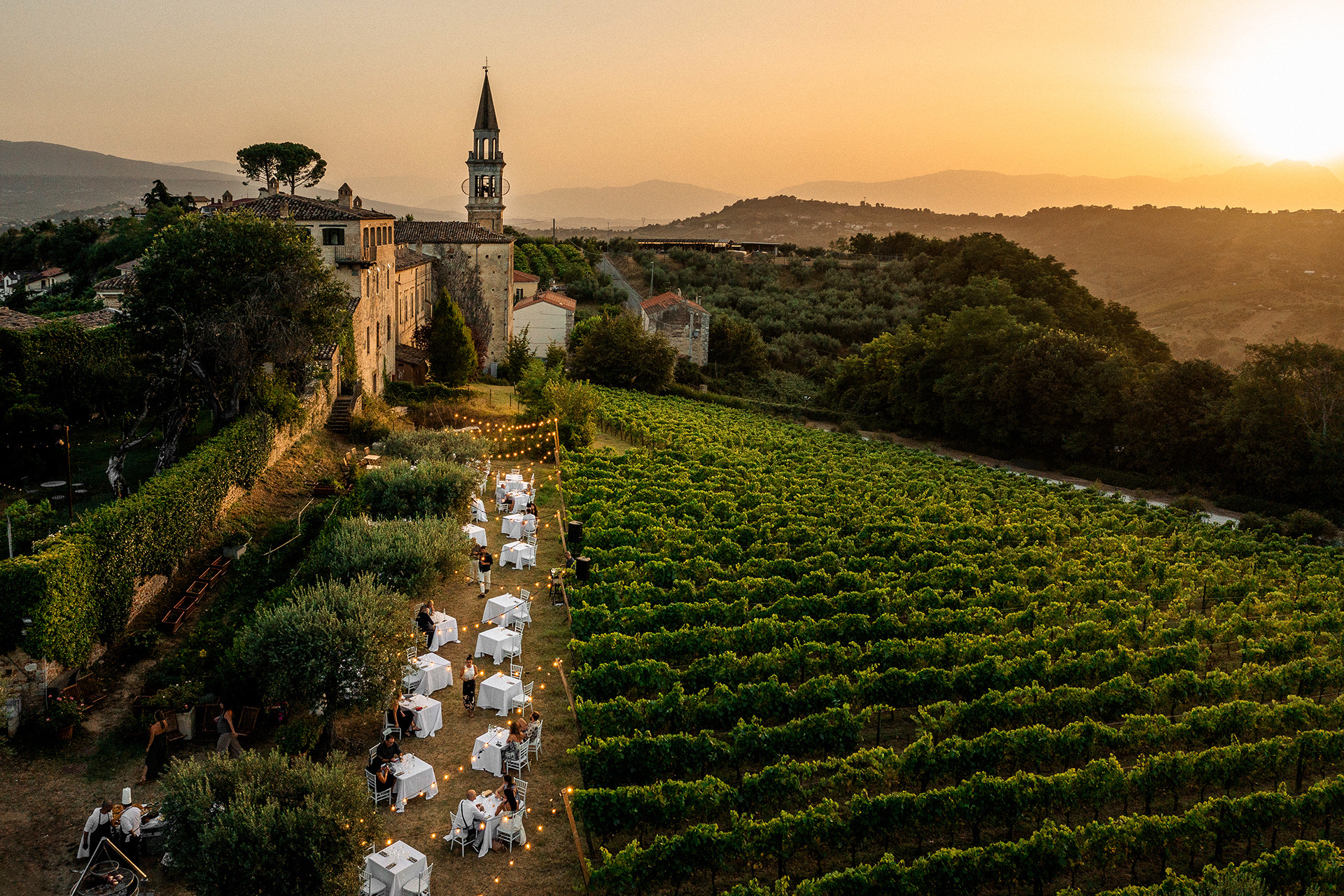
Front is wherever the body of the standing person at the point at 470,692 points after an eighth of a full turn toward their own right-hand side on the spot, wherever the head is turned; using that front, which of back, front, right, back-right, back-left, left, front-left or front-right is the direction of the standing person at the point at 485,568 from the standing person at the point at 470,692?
back-right

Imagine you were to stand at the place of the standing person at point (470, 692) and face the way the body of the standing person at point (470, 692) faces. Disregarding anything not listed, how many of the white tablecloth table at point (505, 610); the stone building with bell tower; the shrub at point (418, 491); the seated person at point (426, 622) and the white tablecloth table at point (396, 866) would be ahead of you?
1

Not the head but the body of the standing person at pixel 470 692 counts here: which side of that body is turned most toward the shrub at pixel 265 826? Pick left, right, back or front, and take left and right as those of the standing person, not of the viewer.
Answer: front

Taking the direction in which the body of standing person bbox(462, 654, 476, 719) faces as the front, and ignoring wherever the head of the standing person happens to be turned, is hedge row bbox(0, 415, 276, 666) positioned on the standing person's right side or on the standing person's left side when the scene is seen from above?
on the standing person's right side

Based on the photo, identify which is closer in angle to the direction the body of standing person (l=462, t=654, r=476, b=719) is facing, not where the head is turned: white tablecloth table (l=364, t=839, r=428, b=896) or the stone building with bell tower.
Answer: the white tablecloth table

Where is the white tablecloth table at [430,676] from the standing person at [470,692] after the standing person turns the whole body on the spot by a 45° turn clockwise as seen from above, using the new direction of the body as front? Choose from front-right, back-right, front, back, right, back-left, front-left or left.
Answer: right

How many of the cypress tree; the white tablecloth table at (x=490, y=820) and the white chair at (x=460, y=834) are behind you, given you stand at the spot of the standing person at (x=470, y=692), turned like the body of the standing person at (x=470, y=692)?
1

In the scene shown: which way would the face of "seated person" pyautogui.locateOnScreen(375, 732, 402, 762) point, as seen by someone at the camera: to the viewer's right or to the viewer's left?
to the viewer's right

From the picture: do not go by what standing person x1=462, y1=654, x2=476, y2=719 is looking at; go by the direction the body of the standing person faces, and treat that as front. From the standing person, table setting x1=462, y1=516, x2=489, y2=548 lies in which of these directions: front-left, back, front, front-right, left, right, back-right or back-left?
back

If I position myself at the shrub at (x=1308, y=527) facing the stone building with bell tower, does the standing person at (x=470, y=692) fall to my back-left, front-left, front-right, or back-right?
front-left

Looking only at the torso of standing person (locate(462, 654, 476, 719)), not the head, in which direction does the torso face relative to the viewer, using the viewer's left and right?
facing the viewer

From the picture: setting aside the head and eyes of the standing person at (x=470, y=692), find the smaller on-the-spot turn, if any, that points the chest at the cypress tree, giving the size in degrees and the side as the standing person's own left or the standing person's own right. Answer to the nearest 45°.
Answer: approximately 180°

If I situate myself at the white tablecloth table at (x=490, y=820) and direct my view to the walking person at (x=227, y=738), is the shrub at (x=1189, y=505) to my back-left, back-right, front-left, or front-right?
back-right

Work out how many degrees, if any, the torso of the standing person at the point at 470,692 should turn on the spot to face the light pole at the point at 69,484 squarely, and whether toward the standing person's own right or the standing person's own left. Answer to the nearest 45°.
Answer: approximately 135° to the standing person's own right

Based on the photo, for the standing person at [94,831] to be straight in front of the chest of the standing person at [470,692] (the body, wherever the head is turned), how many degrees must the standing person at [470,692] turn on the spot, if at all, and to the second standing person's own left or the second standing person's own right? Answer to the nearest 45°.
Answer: approximately 45° to the second standing person's own right
